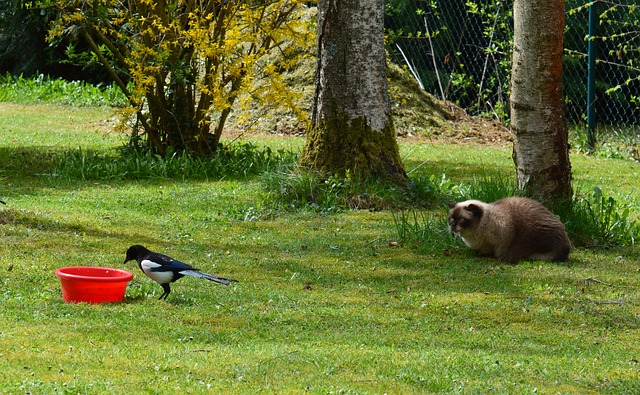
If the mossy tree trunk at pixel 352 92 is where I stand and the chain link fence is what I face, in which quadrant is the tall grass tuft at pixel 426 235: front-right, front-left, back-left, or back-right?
back-right

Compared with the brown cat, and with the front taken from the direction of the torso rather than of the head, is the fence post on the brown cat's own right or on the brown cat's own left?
on the brown cat's own right

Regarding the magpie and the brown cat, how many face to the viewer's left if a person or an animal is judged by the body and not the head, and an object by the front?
2

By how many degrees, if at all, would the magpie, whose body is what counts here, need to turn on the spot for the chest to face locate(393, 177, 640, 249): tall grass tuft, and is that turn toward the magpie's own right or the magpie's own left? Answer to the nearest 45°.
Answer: approximately 135° to the magpie's own right

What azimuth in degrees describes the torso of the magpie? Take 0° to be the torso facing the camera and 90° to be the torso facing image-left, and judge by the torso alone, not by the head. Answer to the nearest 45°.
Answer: approximately 90°

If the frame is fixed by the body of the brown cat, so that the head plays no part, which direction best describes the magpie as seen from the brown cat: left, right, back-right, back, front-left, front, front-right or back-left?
front-left

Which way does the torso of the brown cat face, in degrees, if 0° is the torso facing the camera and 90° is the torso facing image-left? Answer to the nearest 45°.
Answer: approximately 90°

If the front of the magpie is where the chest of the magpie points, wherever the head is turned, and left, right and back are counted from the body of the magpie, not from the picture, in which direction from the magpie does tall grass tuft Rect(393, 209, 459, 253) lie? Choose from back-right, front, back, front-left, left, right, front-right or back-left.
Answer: back-right

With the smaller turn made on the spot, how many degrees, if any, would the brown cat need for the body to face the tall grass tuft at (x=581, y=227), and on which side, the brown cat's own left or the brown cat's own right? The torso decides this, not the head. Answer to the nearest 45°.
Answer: approximately 135° to the brown cat's own right

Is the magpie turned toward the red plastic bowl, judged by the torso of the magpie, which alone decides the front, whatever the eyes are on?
yes
